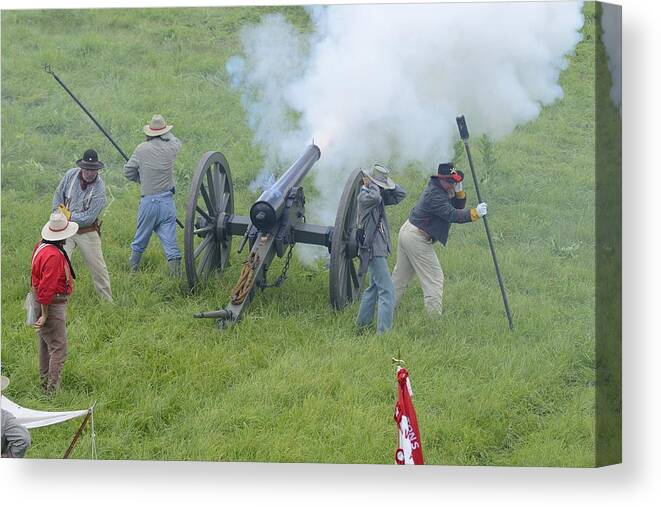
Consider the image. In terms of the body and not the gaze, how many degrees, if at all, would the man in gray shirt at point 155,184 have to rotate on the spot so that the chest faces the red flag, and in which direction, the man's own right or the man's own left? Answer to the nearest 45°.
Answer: approximately 135° to the man's own right

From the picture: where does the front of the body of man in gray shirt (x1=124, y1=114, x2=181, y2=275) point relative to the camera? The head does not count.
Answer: away from the camera

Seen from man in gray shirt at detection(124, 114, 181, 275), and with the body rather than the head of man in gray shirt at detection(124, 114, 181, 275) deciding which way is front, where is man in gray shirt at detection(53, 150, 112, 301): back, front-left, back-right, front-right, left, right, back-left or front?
left

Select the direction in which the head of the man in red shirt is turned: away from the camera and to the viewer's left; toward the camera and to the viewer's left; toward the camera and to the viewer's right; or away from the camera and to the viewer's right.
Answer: away from the camera and to the viewer's right

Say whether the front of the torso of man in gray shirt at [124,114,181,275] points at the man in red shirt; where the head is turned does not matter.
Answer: no

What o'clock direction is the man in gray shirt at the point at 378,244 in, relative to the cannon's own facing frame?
The man in gray shirt is roughly at 2 o'clock from the cannon.

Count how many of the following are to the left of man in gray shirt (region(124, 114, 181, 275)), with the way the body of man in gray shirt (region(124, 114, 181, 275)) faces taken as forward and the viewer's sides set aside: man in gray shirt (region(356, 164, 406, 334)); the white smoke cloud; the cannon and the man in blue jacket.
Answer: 0

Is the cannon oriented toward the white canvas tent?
no

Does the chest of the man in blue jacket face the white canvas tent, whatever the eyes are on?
no

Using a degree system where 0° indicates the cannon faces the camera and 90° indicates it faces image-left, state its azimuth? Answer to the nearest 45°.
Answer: approximately 225°

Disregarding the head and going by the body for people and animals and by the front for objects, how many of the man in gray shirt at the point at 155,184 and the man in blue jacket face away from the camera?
1

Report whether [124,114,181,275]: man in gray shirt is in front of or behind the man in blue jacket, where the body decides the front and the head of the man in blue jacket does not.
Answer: behind

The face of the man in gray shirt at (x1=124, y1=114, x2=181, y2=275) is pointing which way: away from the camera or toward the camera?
away from the camera

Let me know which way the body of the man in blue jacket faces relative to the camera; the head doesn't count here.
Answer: to the viewer's right

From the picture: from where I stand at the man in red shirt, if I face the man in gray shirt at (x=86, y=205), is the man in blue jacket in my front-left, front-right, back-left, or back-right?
front-right

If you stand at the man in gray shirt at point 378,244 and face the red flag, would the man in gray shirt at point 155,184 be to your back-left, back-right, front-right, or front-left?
back-right

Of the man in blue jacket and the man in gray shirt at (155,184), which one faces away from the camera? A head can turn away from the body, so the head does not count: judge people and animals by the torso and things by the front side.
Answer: the man in gray shirt
